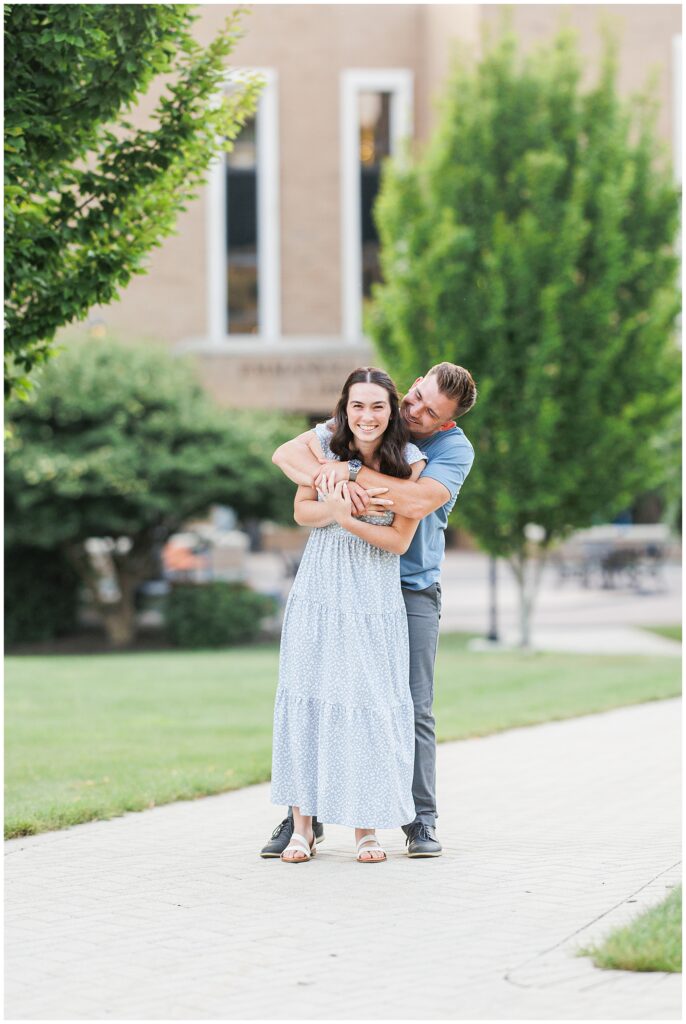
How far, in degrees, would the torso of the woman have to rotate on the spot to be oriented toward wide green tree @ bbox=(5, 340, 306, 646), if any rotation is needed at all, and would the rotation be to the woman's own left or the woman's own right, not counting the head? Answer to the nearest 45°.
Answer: approximately 180°

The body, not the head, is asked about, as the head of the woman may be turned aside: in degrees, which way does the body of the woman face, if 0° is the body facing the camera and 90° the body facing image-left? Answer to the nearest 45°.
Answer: approximately 0°

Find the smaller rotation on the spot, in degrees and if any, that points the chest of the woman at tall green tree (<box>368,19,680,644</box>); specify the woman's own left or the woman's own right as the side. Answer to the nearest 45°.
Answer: approximately 180°

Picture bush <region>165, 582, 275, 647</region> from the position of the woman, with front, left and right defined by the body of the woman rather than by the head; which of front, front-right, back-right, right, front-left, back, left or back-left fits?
back
